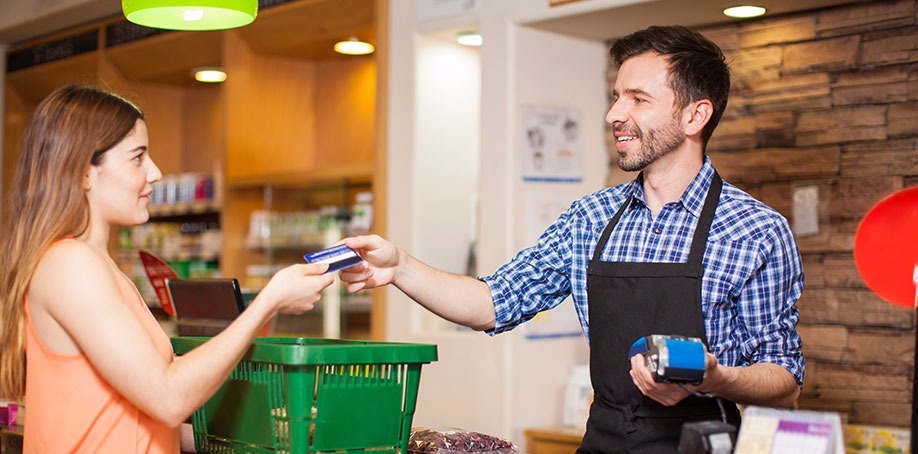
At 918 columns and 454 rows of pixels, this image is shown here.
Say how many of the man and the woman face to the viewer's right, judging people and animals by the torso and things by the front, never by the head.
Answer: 1

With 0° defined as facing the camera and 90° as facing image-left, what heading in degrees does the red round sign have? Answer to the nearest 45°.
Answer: approximately 0°

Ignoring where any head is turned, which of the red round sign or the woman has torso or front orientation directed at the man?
the woman

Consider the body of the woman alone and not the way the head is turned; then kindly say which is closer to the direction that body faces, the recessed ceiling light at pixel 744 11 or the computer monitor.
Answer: the recessed ceiling light

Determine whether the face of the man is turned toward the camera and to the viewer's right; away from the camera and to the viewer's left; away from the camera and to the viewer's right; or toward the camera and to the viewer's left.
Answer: toward the camera and to the viewer's left

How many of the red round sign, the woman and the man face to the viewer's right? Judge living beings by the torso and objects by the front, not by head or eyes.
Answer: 1

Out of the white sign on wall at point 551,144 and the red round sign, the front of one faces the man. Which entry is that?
the white sign on wall

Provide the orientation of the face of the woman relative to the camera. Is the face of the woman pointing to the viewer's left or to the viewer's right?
to the viewer's right

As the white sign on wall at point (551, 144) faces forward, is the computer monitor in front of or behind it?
in front

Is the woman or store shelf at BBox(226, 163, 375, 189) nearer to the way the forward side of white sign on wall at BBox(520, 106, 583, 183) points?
the woman

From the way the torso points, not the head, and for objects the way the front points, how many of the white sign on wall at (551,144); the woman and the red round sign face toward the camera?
2

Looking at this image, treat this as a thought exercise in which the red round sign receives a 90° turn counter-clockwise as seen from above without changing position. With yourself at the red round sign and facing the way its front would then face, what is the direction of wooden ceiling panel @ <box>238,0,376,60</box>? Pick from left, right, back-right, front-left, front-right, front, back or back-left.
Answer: back-left

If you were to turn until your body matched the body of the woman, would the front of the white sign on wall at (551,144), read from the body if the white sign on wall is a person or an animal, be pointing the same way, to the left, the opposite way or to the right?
to the right

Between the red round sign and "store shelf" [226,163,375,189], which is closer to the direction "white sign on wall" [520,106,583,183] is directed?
the red round sign

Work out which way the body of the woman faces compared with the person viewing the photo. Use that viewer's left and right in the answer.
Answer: facing to the right of the viewer
